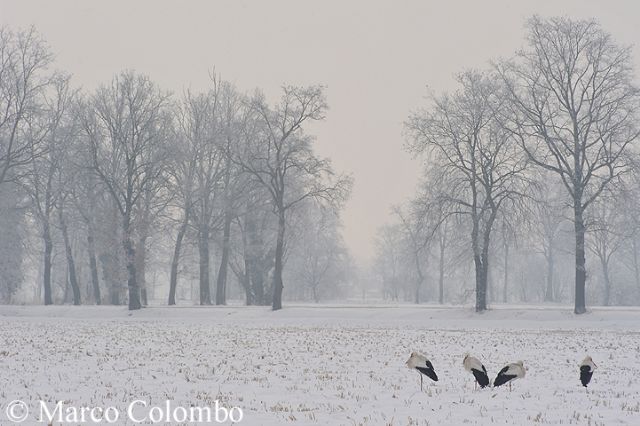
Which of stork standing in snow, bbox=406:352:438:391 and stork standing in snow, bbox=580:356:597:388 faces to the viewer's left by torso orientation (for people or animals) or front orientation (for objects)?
stork standing in snow, bbox=406:352:438:391

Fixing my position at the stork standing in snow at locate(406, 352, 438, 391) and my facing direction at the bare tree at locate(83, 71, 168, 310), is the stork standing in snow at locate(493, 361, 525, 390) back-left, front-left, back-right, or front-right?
back-right

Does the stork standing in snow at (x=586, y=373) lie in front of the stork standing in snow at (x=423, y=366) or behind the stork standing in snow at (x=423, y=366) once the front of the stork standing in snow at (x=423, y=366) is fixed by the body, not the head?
behind

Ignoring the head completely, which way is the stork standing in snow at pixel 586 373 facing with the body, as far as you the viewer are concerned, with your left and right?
facing away from the viewer and to the right of the viewer

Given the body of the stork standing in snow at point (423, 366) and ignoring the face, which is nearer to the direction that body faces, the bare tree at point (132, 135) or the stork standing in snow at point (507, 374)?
the bare tree

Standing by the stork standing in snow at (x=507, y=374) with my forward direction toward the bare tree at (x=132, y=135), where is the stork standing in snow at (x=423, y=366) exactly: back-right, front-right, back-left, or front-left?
front-left

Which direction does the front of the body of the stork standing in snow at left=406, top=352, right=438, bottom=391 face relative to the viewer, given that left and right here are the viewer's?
facing to the left of the viewer

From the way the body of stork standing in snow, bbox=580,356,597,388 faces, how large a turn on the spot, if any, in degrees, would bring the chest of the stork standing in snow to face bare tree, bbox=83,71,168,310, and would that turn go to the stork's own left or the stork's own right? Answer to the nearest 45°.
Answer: approximately 90° to the stork's own left

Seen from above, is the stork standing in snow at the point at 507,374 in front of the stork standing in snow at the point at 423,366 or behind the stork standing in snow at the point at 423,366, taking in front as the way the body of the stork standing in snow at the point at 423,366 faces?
behind

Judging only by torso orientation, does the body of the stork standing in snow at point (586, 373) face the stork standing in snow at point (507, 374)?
no

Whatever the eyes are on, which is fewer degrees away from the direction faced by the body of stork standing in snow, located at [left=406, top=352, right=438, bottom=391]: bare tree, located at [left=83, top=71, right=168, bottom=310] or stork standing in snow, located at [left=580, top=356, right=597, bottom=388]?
the bare tree

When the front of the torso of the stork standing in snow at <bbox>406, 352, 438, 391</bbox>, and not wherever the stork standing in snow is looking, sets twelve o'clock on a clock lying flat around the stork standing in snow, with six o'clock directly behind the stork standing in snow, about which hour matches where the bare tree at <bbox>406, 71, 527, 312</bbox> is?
The bare tree is roughly at 3 o'clock from the stork standing in snow.

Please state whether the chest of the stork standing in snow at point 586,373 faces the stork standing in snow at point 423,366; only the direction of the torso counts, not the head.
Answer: no

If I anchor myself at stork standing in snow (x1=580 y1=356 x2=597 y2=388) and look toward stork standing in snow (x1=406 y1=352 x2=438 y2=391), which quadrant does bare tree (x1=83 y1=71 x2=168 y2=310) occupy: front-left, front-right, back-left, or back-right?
front-right
